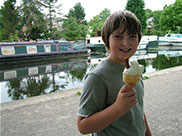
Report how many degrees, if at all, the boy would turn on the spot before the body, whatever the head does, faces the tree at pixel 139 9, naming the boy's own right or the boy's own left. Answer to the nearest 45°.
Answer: approximately 135° to the boy's own left

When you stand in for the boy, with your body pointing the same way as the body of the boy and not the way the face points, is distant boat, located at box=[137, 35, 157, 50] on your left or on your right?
on your left

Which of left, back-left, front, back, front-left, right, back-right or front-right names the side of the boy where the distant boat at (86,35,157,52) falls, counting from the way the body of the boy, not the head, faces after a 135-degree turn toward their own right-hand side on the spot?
right

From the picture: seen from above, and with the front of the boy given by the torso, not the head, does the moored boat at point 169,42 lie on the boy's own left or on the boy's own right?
on the boy's own left

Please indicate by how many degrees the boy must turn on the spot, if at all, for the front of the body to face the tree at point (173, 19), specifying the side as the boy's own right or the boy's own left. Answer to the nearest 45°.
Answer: approximately 135° to the boy's own left

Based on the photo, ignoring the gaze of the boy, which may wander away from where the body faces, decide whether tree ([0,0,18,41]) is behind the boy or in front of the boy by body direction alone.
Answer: behind

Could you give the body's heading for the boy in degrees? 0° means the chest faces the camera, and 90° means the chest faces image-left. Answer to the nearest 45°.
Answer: approximately 315°
